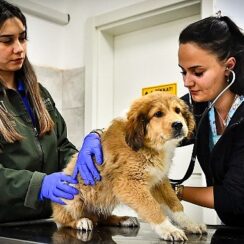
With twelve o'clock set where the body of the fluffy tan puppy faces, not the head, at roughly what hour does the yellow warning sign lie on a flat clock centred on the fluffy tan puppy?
The yellow warning sign is roughly at 8 o'clock from the fluffy tan puppy.

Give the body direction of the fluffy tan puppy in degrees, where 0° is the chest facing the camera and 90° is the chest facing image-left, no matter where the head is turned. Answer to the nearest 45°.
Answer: approximately 315°
